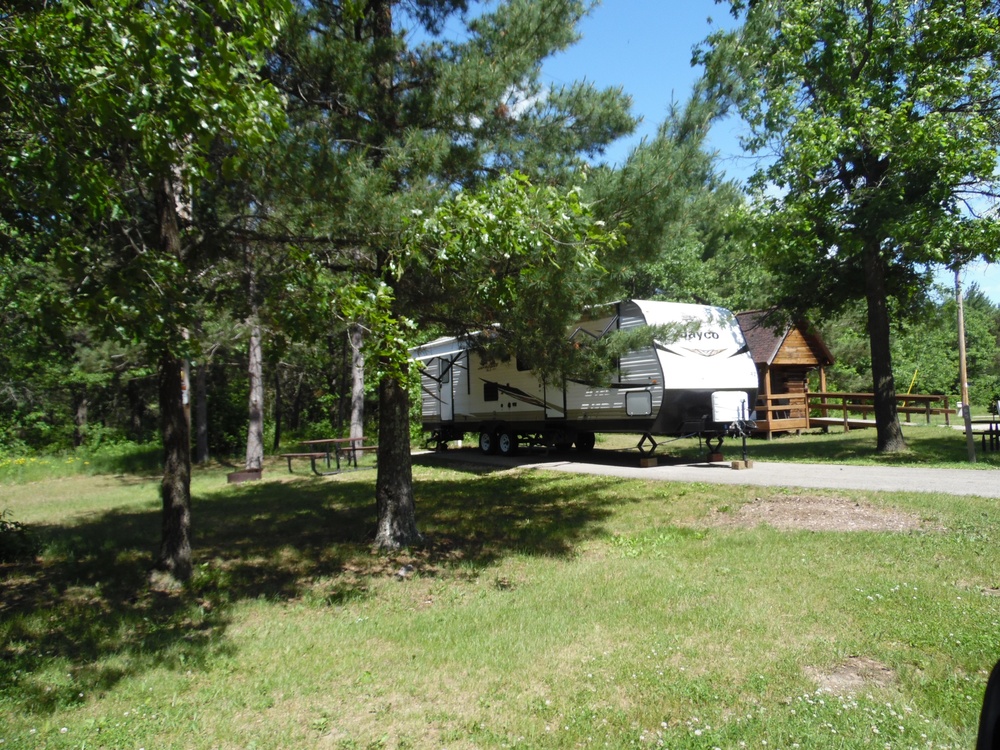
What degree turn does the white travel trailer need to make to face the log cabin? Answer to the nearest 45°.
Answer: approximately 90° to its left

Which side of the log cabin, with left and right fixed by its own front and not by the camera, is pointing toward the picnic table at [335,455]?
right

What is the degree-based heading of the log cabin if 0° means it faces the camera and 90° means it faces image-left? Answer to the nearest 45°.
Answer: approximately 315°

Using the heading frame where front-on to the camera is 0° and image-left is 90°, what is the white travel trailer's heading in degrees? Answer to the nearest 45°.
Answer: approximately 315°

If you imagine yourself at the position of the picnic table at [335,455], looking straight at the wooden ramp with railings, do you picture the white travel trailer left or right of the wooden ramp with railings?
right

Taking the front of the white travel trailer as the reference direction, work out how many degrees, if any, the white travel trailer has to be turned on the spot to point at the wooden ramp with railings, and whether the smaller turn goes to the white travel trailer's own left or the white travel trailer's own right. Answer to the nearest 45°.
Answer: approximately 90° to the white travel trailer's own left

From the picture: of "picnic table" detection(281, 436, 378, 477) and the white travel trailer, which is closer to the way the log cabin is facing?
the white travel trailer

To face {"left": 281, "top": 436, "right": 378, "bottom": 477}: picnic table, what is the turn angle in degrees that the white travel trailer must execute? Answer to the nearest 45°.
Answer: approximately 135° to its right

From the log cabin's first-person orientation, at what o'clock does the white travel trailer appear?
The white travel trailer is roughly at 2 o'clock from the log cabin.
